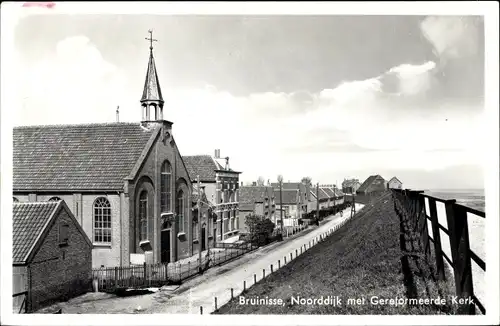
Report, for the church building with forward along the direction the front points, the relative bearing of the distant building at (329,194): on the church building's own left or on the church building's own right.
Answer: on the church building's own left

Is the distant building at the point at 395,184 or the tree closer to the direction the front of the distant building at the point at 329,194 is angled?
the distant building

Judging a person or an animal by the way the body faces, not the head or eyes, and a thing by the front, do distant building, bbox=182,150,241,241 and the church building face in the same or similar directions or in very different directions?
same or similar directions

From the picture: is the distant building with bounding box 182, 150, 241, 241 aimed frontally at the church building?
no

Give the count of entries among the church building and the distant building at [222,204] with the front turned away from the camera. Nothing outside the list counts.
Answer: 0

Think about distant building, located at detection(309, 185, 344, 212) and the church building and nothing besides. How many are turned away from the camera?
0

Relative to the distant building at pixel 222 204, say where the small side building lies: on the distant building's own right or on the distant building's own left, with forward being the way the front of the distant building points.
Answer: on the distant building's own right

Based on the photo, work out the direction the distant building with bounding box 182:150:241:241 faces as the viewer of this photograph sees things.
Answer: facing the viewer and to the right of the viewer

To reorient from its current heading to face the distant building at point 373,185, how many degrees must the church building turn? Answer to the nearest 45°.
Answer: approximately 45° to its left

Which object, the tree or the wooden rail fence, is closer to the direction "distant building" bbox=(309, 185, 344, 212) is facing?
the wooden rail fence

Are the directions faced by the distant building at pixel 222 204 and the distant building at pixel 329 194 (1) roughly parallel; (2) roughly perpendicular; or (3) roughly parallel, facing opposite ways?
roughly parallel
